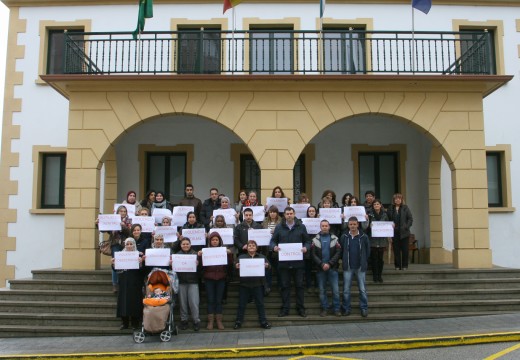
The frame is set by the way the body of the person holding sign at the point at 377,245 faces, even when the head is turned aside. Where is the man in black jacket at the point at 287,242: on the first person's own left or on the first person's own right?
on the first person's own right

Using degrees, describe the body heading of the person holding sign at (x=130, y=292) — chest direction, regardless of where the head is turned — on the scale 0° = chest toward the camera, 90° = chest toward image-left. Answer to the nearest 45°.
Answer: approximately 0°

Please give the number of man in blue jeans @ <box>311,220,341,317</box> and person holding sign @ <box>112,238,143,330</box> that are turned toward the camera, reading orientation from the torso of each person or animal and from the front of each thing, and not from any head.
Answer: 2

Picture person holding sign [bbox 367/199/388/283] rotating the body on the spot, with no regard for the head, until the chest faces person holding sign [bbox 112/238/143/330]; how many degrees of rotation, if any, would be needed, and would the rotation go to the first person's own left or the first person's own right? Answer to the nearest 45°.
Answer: approximately 45° to the first person's own right

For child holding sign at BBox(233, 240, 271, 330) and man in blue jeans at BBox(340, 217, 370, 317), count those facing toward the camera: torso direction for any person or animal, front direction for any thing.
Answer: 2

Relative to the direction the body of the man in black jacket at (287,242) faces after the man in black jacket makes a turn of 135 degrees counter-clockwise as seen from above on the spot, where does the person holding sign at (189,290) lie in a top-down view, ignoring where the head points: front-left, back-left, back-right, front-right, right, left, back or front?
back-left

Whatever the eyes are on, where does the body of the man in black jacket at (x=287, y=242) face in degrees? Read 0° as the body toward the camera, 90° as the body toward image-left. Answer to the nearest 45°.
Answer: approximately 0°

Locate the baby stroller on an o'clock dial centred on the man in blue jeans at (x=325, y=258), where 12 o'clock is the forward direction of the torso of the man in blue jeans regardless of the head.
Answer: The baby stroller is roughly at 2 o'clock from the man in blue jeans.

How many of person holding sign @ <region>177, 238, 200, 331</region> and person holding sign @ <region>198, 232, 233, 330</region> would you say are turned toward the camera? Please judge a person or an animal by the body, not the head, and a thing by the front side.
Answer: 2
